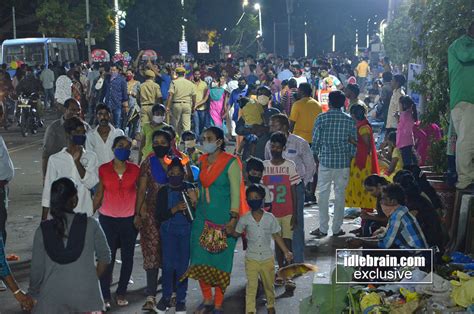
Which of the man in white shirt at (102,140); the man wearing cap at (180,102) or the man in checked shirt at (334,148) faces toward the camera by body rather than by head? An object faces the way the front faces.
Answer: the man in white shirt

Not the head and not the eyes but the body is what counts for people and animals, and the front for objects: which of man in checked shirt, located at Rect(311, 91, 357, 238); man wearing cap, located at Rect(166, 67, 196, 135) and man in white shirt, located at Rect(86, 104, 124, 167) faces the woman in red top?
the man in white shirt

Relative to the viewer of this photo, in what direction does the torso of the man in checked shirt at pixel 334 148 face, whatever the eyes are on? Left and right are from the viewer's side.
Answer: facing away from the viewer

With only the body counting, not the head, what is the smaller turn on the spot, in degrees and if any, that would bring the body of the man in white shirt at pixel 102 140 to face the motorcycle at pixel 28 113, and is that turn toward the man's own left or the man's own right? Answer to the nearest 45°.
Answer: approximately 180°

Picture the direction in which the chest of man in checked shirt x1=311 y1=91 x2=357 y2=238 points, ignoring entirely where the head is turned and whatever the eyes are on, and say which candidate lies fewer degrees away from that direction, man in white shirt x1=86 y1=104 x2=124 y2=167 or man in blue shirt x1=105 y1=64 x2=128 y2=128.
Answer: the man in blue shirt

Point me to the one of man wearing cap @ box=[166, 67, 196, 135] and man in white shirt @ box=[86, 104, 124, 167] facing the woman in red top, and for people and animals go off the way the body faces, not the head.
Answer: the man in white shirt

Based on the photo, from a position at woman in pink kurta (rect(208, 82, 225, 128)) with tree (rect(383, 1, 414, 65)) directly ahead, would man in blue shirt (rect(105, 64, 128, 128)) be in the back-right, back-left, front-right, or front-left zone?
back-left

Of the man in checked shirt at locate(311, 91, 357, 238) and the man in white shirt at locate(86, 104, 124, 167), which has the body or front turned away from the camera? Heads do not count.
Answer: the man in checked shirt

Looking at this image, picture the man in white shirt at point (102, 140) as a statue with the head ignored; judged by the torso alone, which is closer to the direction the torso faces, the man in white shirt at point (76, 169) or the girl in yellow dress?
the man in white shirt
